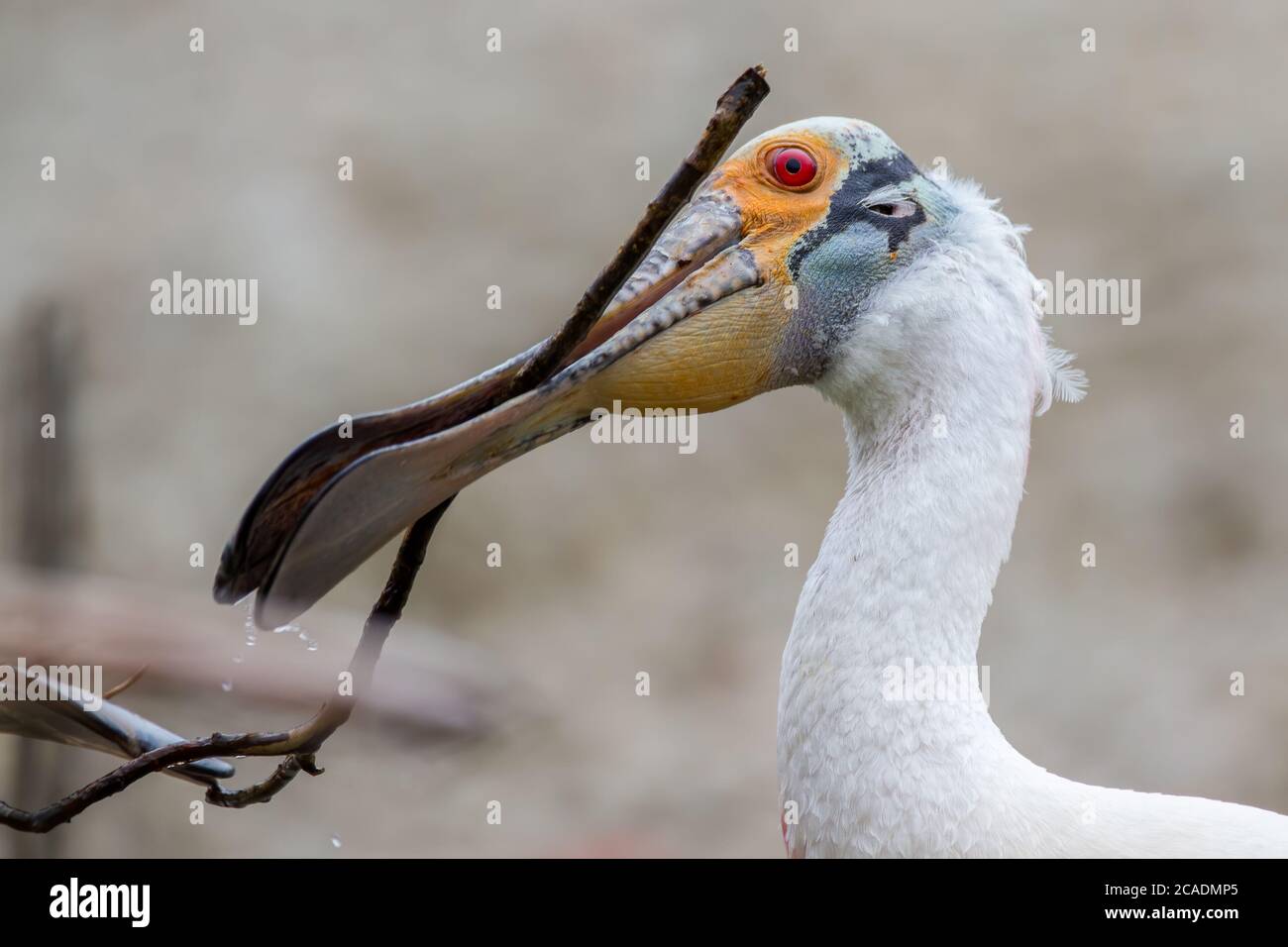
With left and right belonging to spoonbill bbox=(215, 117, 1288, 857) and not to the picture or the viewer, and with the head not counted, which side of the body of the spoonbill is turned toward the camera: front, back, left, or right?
left
